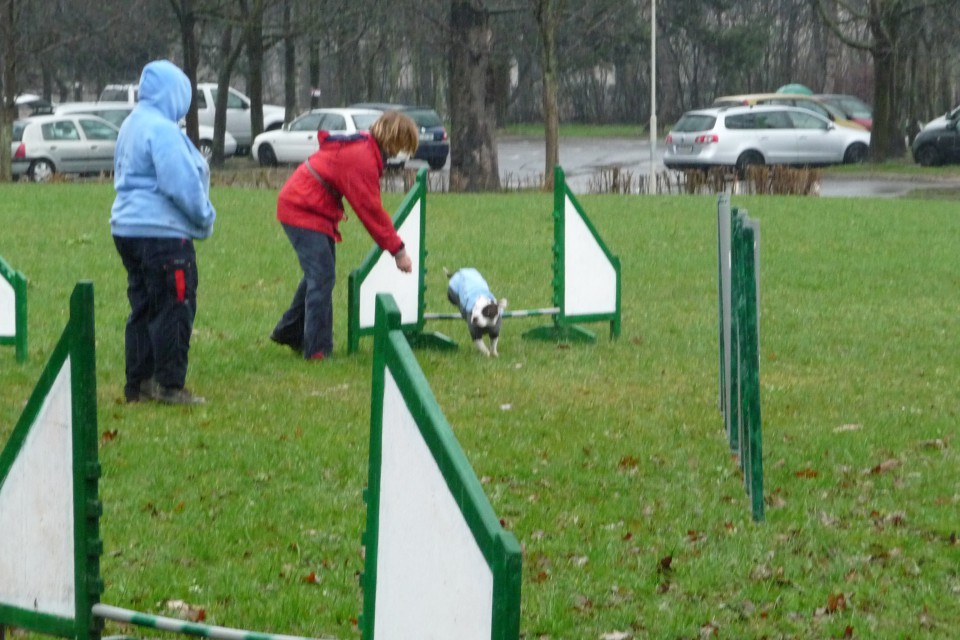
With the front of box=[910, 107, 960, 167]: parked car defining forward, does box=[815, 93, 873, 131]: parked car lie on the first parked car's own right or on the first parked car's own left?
on the first parked car's own right

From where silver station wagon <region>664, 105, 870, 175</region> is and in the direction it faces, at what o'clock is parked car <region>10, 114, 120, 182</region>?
The parked car is roughly at 7 o'clock from the silver station wagon.

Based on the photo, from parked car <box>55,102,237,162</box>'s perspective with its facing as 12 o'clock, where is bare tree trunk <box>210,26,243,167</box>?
The bare tree trunk is roughly at 1 o'clock from the parked car.

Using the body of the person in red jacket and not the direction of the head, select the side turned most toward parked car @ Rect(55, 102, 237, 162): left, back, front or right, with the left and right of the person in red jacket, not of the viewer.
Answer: left

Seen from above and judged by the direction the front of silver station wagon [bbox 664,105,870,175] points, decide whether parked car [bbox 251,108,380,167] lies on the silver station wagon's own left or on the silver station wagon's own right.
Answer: on the silver station wagon's own left

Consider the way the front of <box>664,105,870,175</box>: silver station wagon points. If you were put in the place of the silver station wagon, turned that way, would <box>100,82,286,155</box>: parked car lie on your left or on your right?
on your left

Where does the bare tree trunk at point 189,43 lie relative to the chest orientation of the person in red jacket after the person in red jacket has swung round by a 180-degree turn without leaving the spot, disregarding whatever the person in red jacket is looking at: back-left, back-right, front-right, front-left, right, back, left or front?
right

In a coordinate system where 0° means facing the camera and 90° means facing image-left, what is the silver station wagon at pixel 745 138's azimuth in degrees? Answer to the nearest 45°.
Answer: approximately 225°

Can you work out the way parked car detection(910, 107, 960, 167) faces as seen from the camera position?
facing to the left of the viewer

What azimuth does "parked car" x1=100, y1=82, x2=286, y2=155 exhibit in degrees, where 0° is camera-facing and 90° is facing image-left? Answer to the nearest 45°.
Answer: approximately 270°
